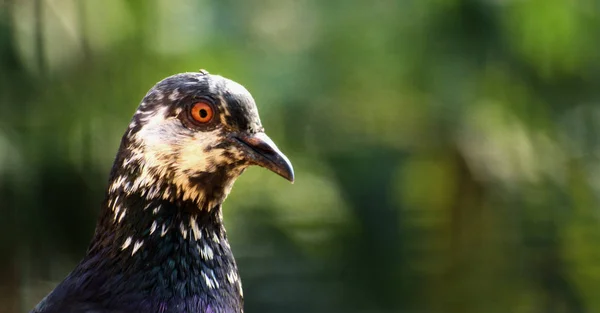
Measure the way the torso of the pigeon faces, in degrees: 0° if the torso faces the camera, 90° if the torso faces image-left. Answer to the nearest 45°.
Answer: approximately 270°
